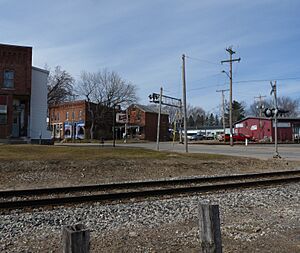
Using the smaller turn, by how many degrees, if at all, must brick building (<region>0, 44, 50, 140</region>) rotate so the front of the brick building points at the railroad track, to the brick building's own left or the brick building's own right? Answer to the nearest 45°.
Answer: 0° — it already faces it

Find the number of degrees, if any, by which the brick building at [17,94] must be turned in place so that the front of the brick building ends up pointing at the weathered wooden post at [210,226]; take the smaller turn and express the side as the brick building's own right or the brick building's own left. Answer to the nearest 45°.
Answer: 0° — it already faces it

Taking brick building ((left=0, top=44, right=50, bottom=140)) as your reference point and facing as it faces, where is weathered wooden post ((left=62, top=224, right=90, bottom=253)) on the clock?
The weathered wooden post is roughly at 12 o'clock from the brick building.

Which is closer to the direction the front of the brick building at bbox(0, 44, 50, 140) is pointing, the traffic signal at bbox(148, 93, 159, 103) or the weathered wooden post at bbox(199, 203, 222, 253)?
the weathered wooden post

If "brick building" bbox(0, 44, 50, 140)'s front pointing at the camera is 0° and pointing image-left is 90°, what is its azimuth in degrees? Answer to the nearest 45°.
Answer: approximately 0°

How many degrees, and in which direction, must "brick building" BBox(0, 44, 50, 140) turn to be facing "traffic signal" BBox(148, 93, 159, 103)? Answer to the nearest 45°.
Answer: approximately 90° to its left
